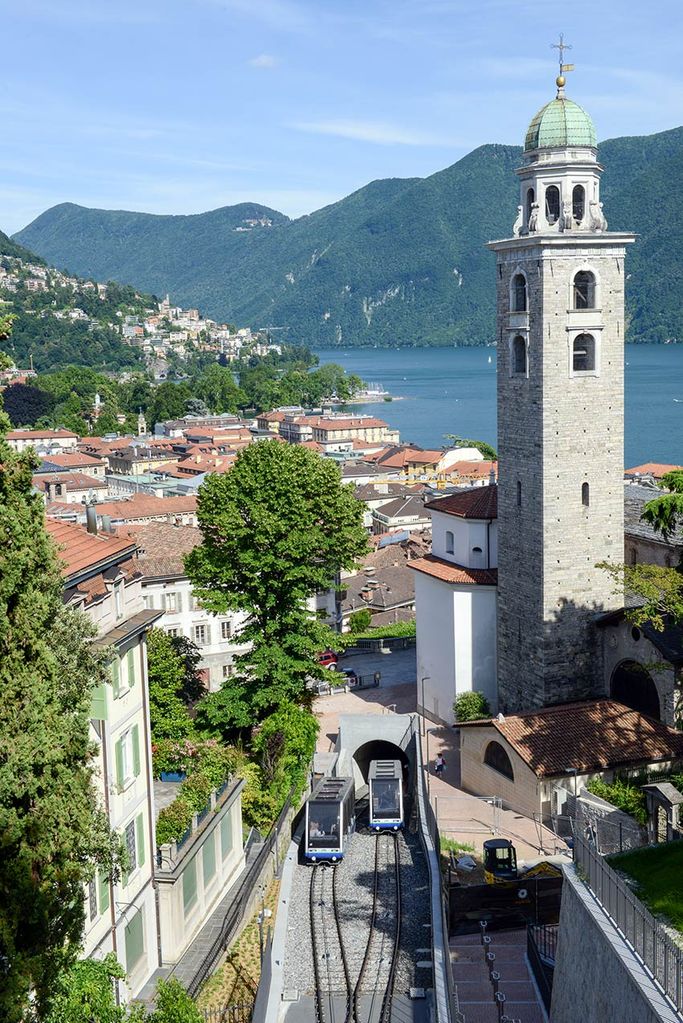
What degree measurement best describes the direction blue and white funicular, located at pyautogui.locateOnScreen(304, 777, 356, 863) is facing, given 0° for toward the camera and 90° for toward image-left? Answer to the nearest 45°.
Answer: approximately 0°

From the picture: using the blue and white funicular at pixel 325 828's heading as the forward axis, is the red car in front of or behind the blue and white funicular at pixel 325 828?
behind

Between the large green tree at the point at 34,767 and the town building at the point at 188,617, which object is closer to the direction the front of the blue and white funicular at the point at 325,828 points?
the large green tree

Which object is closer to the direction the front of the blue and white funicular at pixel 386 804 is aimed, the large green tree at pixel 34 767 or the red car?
the large green tree

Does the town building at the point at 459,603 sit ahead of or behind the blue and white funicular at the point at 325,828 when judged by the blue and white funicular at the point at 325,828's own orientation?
behind

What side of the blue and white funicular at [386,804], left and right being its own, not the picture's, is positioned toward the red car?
back

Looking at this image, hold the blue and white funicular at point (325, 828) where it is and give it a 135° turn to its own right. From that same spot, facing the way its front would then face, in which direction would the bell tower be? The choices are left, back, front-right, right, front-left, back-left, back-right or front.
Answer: right

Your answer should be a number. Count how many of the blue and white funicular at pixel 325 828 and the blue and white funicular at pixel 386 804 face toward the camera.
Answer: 2
